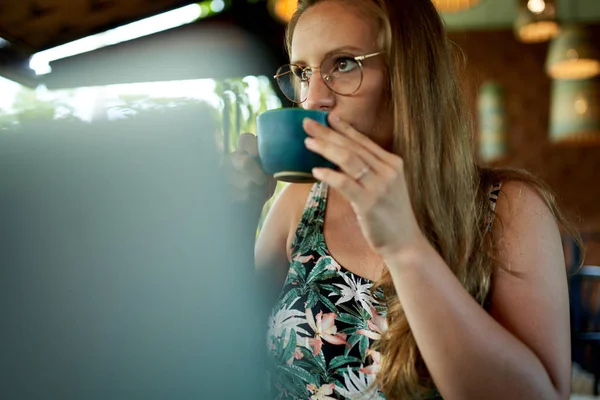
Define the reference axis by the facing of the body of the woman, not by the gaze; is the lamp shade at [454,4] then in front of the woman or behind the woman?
behind

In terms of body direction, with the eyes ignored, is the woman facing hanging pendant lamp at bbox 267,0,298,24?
no

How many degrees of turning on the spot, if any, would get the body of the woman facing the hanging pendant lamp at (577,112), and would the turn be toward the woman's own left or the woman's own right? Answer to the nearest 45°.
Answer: approximately 135° to the woman's own right

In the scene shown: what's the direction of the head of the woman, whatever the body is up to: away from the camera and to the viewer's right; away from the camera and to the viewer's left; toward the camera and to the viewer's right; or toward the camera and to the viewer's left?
toward the camera and to the viewer's left

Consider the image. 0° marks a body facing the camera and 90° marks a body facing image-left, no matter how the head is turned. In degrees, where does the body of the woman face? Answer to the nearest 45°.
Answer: approximately 45°

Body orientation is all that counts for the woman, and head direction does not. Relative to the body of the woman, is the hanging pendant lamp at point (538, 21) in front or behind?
behind

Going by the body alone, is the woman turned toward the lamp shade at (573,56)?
no

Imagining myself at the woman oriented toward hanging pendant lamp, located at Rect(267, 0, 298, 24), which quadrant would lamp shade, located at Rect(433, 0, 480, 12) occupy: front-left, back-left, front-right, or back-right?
front-right

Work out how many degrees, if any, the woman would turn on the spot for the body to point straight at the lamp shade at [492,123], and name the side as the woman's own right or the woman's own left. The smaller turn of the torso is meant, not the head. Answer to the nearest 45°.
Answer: approximately 135° to the woman's own right
